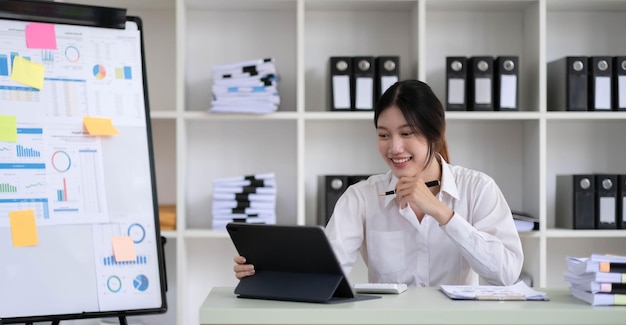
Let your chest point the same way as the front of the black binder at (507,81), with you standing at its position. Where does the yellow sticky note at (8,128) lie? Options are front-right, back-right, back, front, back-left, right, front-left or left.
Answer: front-right

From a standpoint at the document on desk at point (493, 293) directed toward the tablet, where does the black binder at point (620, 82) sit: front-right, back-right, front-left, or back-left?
back-right

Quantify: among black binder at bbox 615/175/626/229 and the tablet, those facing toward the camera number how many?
1

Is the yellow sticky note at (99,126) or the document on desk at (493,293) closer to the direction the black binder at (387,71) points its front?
the document on desk

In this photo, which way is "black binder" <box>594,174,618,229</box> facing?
toward the camera

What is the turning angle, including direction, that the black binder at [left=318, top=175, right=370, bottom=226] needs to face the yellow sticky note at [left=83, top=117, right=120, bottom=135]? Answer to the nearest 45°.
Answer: approximately 45° to its right

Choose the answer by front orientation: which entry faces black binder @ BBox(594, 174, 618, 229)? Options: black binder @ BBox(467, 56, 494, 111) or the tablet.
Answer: the tablet

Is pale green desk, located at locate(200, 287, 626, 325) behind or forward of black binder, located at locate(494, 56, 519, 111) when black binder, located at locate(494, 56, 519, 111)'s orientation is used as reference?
forward

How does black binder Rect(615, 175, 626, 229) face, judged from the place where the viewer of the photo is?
facing the viewer

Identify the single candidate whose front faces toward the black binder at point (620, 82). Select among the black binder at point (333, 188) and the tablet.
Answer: the tablet

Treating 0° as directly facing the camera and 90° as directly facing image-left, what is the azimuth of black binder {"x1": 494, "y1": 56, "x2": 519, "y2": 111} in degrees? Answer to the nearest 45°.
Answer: approximately 0°

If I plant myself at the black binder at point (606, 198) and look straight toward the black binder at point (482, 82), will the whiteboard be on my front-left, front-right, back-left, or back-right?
front-left

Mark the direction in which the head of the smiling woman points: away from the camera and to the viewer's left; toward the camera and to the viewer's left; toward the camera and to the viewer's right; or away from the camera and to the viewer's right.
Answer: toward the camera and to the viewer's left

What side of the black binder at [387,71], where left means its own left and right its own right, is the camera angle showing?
front
